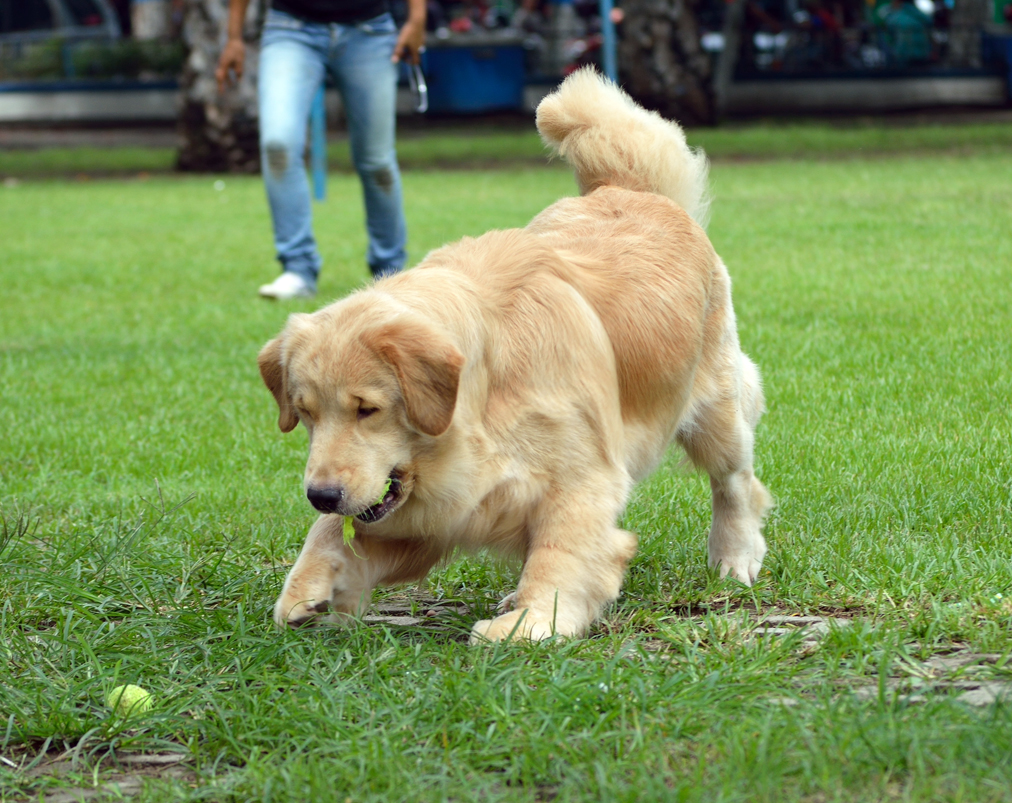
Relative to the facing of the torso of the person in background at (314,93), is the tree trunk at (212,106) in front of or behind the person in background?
behind

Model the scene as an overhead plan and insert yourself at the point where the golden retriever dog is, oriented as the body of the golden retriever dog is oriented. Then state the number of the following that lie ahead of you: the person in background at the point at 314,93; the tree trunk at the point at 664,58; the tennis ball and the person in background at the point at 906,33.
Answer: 1

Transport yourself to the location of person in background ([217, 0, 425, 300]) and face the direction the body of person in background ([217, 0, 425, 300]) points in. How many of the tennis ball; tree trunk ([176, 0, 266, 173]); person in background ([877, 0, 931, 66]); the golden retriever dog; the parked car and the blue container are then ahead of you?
2

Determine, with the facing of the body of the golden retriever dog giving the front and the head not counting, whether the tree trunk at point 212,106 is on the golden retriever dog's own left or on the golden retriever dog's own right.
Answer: on the golden retriever dog's own right

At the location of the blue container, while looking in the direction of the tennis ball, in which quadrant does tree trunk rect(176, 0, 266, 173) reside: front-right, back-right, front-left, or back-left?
front-right

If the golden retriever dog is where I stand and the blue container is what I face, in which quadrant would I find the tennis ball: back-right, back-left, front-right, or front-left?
back-left

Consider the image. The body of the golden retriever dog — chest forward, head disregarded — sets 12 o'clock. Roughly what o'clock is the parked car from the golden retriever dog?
The parked car is roughly at 4 o'clock from the golden retriever dog.

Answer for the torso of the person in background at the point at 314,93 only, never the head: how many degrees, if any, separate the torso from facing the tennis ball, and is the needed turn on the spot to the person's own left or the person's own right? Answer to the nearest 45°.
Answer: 0° — they already face it

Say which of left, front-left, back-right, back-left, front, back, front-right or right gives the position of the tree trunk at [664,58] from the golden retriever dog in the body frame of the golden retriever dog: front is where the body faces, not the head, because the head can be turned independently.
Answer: back-right

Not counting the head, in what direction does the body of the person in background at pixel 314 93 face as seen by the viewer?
toward the camera

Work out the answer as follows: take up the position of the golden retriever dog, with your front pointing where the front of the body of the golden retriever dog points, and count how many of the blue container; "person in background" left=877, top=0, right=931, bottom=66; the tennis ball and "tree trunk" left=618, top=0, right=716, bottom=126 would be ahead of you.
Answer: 1

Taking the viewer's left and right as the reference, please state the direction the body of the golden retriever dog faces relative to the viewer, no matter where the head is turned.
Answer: facing the viewer and to the left of the viewer

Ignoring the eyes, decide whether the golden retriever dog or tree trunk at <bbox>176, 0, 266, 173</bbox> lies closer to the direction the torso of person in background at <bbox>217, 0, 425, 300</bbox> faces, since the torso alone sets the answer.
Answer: the golden retriever dog

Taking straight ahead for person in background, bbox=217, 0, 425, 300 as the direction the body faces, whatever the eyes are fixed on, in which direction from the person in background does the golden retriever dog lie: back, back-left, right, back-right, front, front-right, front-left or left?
front

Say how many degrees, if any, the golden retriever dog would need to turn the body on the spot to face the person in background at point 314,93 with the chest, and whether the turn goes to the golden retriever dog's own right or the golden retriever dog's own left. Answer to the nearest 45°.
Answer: approximately 135° to the golden retriever dog's own right

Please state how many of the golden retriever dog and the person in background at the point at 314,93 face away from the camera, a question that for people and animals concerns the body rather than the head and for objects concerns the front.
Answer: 0
